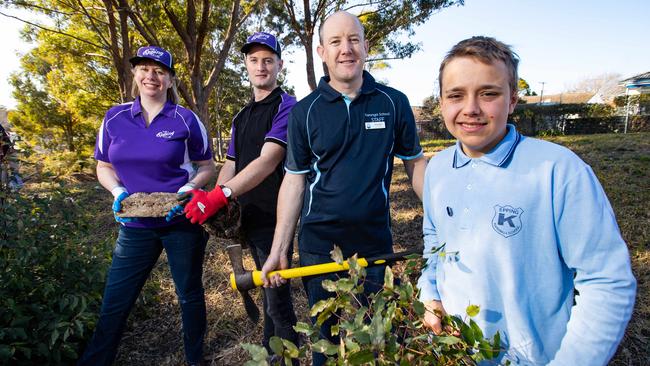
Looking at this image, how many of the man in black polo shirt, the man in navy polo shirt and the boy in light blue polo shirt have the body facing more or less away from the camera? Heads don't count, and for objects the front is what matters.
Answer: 0

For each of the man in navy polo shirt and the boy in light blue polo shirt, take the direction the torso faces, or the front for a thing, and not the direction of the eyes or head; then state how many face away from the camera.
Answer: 0

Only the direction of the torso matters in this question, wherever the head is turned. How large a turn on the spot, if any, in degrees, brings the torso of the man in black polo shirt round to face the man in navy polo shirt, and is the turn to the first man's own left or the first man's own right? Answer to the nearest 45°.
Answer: approximately 90° to the first man's own left

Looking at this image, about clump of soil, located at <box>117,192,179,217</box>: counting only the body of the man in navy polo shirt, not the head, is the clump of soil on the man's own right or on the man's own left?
on the man's own right

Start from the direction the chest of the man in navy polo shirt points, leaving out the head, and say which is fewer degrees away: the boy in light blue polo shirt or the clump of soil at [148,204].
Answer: the boy in light blue polo shirt

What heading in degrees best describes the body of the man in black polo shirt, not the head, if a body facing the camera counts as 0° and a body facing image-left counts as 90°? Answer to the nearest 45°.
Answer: approximately 45°

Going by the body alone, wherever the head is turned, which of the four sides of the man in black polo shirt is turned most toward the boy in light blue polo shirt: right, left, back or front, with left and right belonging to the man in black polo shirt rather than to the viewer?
left

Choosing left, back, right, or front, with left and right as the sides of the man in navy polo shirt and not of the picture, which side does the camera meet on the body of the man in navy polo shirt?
front

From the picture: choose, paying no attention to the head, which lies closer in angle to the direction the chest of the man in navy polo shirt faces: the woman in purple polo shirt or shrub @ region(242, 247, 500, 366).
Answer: the shrub

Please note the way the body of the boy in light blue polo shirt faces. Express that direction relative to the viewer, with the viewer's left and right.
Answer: facing the viewer and to the left of the viewer

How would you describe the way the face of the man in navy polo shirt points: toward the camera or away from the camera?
toward the camera

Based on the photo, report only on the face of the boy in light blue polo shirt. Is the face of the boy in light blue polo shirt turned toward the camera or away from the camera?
toward the camera

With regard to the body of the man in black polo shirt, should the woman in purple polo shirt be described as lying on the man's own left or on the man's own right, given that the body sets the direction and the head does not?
on the man's own right

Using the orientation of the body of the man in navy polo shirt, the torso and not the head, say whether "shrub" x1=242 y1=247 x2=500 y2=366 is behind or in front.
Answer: in front

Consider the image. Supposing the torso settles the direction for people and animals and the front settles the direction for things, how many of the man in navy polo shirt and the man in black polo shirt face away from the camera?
0
